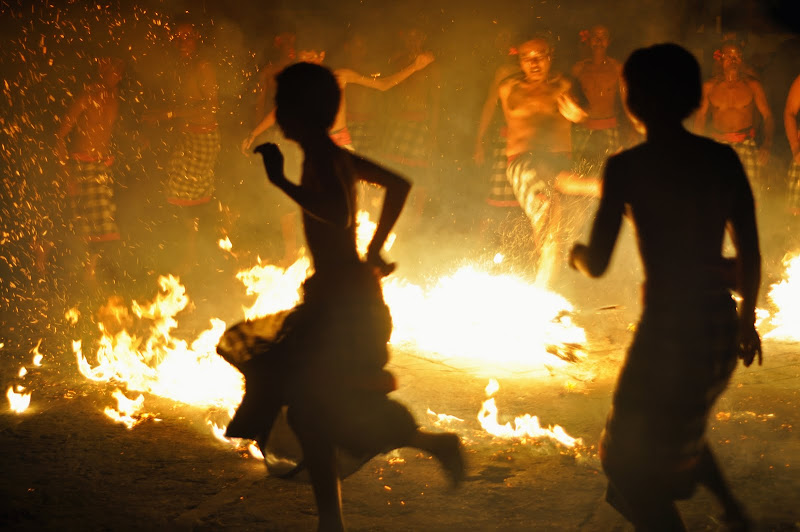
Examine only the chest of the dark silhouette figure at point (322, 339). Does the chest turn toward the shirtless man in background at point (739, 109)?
no

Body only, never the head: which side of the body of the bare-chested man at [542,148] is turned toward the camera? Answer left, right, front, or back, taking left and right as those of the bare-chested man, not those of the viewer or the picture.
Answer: front

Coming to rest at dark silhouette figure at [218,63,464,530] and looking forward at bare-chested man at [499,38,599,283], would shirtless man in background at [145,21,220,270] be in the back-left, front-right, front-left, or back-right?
front-left

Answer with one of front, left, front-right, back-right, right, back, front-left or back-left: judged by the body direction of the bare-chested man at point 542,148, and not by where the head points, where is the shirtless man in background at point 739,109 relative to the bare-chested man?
back-left

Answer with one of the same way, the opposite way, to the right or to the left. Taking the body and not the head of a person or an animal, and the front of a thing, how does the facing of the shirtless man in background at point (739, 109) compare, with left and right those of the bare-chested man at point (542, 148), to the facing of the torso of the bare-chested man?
the same way

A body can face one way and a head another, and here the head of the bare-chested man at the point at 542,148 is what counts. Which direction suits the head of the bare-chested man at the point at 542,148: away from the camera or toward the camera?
toward the camera

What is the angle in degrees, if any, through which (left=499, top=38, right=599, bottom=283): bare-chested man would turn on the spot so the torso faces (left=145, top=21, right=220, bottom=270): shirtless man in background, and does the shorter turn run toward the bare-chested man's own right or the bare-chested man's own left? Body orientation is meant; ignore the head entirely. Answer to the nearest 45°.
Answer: approximately 90° to the bare-chested man's own right

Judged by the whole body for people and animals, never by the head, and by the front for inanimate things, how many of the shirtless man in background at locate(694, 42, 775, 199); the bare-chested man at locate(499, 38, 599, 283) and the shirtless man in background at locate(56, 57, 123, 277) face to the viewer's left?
0

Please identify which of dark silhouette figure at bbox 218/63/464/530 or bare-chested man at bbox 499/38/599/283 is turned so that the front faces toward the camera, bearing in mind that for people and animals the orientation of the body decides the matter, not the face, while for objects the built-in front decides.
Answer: the bare-chested man

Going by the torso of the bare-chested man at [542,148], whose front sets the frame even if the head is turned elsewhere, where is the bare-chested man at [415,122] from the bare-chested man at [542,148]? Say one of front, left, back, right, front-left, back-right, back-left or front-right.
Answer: back-right

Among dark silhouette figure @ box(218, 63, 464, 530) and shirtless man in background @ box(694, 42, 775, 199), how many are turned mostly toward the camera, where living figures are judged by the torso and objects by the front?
1

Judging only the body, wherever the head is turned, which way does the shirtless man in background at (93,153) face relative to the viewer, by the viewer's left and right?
facing the viewer and to the right of the viewer

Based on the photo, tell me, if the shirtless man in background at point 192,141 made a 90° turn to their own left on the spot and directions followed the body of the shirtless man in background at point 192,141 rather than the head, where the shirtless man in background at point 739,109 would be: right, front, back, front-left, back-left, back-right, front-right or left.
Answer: front-left

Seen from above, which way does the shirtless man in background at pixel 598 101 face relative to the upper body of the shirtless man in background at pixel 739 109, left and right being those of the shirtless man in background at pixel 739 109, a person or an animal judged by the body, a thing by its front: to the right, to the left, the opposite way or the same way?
the same way

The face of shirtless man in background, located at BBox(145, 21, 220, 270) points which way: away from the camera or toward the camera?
toward the camera

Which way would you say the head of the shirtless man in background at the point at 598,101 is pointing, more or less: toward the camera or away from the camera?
toward the camera

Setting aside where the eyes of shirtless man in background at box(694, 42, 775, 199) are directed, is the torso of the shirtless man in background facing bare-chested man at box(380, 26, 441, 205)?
no
